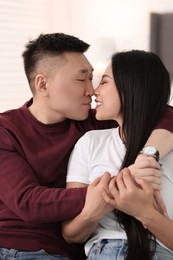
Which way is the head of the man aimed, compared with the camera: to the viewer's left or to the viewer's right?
to the viewer's right

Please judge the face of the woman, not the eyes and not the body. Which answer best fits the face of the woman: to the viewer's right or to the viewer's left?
to the viewer's left

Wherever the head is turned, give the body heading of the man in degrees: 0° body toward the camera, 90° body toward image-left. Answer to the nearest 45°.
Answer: approximately 315°
